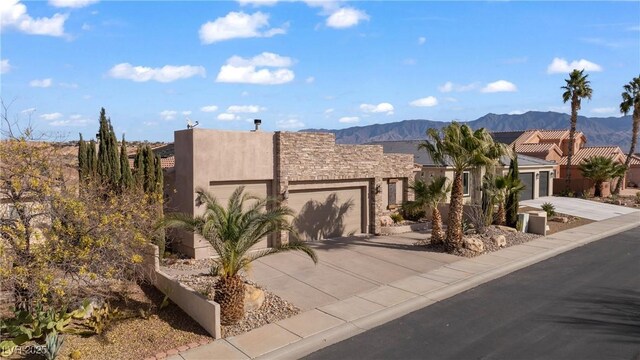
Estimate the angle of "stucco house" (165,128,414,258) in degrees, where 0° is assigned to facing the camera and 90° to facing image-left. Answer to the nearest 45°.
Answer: approximately 315°

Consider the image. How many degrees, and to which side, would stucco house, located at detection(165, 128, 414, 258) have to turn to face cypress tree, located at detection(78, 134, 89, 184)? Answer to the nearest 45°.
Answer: approximately 90° to its right

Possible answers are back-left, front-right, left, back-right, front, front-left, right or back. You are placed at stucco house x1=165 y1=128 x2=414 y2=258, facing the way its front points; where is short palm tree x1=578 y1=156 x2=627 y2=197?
left

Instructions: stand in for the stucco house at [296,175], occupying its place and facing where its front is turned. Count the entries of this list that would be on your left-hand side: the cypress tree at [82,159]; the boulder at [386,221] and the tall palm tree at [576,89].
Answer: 2

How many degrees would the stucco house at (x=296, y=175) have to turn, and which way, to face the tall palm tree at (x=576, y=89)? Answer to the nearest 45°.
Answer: approximately 90° to its left

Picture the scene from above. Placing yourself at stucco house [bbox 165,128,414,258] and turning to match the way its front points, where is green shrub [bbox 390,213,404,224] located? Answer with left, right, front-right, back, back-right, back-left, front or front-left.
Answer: left

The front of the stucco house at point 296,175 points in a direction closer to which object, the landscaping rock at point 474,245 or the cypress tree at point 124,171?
the landscaping rock

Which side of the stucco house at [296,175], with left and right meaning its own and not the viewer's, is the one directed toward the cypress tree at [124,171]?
right

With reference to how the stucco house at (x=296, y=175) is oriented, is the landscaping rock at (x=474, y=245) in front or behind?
in front

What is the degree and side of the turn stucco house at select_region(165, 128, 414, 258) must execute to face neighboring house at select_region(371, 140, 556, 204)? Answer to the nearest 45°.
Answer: approximately 90° to its left

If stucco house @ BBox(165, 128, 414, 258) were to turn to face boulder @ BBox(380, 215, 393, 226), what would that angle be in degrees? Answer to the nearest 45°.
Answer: approximately 90° to its left

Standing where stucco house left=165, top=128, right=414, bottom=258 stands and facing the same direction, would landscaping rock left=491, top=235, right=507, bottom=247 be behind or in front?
in front

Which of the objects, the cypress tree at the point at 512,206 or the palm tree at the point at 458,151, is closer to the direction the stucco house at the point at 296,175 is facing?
the palm tree

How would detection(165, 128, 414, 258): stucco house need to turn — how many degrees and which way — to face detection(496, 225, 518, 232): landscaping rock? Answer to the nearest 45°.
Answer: approximately 45° to its left
